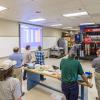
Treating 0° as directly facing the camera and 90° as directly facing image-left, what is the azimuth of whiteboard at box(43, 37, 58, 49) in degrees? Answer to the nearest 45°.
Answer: approximately 315°

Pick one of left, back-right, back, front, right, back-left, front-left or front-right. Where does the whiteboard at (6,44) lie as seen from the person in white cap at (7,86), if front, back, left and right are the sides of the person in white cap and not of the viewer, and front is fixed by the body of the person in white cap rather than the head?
front-left

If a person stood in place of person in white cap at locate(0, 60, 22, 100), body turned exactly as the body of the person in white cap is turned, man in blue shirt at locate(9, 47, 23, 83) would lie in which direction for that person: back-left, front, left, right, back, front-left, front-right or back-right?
front-left

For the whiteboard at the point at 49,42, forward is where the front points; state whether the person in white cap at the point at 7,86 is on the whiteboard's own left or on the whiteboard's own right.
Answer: on the whiteboard's own right

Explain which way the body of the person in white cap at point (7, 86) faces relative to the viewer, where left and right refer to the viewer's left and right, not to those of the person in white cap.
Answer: facing away from the viewer and to the right of the viewer
